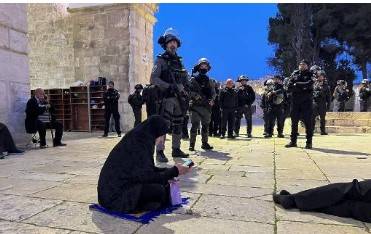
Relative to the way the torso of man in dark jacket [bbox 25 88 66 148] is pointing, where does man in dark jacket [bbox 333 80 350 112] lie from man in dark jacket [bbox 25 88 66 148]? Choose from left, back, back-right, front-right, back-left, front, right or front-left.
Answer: front-left

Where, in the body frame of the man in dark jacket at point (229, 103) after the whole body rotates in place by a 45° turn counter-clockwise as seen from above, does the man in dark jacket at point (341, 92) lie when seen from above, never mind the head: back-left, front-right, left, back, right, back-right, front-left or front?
left

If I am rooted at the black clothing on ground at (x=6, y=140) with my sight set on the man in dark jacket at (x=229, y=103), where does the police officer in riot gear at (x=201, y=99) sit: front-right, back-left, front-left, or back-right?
front-right

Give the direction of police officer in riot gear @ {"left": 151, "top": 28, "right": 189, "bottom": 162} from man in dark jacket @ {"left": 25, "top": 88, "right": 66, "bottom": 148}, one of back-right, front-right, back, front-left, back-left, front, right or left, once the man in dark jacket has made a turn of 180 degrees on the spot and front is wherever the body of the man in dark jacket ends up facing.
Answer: back

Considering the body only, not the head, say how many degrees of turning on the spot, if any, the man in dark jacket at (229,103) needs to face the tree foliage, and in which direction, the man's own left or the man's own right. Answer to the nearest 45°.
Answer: approximately 135° to the man's own left

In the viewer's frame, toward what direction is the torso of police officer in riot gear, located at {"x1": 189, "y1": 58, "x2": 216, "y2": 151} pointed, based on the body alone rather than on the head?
toward the camera

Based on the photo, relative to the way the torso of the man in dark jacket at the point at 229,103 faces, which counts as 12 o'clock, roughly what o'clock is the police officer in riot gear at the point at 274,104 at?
The police officer in riot gear is roughly at 8 o'clock from the man in dark jacket.

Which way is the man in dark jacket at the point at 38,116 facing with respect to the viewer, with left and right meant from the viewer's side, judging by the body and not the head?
facing the viewer and to the right of the viewer

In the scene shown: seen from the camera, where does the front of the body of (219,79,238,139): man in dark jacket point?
toward the camera

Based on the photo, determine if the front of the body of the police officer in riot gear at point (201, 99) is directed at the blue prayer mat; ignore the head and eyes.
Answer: yes

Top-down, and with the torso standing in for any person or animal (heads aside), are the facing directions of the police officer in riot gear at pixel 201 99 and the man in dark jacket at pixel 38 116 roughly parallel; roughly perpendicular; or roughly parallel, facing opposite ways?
roughly perpendicular

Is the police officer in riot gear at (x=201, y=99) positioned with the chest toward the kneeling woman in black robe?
yes

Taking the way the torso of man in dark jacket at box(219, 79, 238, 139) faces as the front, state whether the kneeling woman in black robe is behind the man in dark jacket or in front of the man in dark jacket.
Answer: in front

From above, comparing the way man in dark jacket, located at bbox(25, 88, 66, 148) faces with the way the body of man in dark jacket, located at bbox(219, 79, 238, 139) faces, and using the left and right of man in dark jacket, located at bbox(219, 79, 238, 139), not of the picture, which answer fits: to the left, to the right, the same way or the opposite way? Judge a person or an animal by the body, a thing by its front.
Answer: to the left
